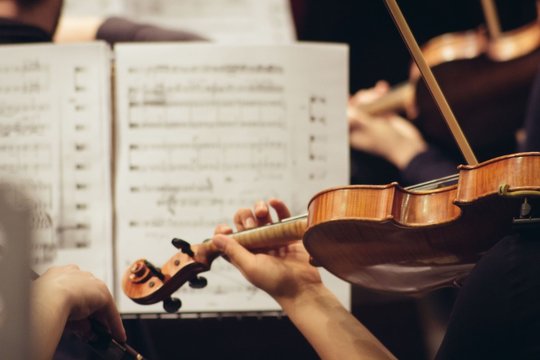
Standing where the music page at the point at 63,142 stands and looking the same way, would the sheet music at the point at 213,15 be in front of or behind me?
behind

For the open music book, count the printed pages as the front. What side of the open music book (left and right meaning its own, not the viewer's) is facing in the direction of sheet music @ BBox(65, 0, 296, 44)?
back

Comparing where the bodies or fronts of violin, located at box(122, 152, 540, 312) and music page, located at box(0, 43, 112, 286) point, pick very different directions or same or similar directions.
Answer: very different directions

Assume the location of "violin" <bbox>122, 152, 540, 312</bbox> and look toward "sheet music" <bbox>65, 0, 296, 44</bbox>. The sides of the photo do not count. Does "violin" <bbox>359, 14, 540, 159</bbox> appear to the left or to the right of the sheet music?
right

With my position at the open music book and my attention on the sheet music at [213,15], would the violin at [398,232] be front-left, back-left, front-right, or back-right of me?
back-right

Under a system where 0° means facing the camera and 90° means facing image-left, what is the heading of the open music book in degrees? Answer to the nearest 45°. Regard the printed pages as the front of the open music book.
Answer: approximately 0°

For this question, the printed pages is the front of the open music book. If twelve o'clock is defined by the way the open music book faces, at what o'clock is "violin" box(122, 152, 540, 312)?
The violin is roughly at 11 o'clock from the open music book.
